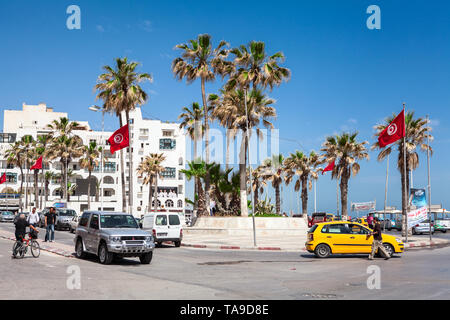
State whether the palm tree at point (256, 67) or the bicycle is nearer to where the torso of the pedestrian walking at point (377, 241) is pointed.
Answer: the bicycle

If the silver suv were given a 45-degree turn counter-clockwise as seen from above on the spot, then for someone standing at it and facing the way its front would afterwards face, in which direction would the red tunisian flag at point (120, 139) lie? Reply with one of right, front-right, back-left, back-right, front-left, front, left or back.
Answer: left

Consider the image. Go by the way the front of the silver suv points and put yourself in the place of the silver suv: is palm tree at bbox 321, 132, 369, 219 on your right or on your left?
on your left

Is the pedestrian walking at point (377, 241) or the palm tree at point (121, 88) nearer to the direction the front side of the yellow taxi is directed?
the pedestrian walking

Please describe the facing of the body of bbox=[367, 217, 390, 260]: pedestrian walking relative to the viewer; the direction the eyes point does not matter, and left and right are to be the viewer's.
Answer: facing to the left of the viewer

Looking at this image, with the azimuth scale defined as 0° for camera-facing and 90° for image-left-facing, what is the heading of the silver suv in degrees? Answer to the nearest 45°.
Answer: approximately 315°

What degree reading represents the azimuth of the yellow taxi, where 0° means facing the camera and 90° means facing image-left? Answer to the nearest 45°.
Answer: approximately 270°

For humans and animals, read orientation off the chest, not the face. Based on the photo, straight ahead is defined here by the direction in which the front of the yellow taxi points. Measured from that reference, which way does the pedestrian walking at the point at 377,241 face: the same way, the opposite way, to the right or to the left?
the opposite way
